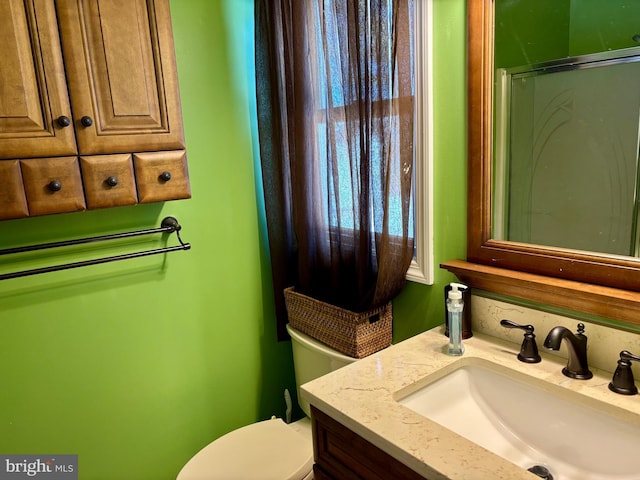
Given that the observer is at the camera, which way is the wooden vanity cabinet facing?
facing the viewer and to the left of the viewer

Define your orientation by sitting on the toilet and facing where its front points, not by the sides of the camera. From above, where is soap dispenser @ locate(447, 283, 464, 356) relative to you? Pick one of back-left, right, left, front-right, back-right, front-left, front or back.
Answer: left

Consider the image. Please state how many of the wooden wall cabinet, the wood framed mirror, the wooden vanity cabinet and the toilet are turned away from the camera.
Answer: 0

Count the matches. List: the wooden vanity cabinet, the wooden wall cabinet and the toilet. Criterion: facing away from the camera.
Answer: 0

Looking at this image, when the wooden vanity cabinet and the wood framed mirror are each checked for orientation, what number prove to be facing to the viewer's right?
0

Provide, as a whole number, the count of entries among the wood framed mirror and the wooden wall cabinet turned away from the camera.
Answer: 0

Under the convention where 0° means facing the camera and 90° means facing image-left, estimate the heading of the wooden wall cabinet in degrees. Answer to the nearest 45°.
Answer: approximately 315°

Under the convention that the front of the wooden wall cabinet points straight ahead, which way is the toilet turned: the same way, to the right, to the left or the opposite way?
to the right

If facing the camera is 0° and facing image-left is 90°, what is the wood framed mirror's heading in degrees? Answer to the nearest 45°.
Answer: approximately 45°

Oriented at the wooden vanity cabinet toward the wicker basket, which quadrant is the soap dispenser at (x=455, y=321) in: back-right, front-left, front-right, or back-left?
front-right
